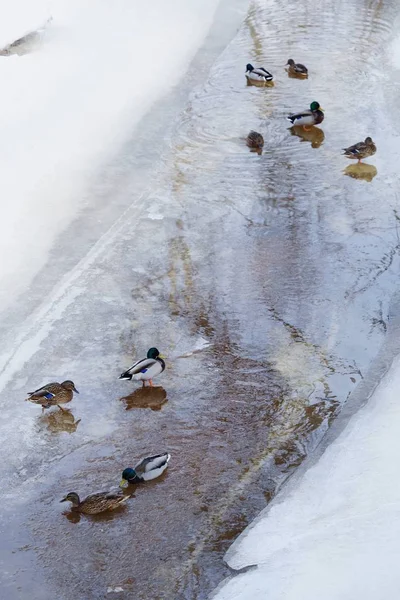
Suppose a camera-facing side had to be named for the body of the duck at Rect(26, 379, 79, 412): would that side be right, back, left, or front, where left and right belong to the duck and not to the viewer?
right

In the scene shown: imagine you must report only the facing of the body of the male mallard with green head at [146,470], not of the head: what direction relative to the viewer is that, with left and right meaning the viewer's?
facing the viewer and to the left of the viewer

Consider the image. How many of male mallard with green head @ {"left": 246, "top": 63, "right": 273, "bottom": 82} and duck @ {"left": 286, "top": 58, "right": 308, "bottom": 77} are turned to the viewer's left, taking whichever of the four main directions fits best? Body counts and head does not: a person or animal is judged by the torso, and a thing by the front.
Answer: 2

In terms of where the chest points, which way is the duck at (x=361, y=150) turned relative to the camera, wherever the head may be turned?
to the viewer's right

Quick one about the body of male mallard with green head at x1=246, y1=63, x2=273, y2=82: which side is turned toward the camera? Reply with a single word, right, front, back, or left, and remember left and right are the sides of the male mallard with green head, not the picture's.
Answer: left

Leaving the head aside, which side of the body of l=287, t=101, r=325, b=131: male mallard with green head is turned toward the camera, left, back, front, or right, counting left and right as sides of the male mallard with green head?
right

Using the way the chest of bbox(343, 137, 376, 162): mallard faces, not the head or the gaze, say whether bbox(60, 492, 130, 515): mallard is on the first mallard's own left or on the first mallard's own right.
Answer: on the first mallard's own right

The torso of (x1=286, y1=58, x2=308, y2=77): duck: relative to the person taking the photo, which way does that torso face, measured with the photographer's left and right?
facing to the left of the viewer

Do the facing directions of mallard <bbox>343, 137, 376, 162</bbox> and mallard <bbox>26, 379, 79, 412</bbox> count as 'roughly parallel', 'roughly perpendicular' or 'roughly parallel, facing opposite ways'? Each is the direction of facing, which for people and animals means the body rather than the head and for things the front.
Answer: roughly parallel
